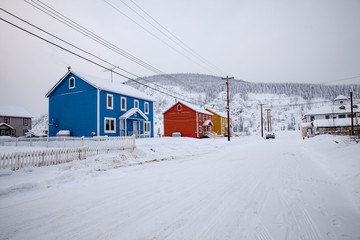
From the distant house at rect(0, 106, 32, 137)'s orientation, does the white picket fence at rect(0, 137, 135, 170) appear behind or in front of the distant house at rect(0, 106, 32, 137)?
in front

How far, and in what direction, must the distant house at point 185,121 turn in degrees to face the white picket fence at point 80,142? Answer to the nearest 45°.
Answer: approximately 45° to its right

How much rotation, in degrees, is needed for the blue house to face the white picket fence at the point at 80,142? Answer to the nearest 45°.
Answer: approximately 45° to its right

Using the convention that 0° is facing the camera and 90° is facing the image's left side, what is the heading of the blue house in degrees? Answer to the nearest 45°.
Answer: approximately 315°

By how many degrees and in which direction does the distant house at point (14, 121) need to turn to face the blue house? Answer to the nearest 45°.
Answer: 0° — it already faces it

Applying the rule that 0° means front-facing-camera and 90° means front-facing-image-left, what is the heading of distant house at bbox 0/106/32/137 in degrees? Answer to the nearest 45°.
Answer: approximately 0°

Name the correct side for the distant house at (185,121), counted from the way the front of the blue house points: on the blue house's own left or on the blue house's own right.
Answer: on the blue house's own left

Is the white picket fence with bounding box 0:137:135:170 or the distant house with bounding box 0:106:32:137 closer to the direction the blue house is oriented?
the white picket fence

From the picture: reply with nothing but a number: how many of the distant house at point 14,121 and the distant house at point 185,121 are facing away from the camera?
0

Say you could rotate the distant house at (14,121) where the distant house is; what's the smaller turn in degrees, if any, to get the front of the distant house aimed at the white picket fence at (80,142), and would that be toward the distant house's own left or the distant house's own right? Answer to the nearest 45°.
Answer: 0° — it already faces it

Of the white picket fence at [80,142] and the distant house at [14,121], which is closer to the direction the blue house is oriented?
the white picket fence

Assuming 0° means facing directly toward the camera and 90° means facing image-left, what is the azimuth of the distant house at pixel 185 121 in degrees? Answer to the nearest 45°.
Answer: approximately 315°
